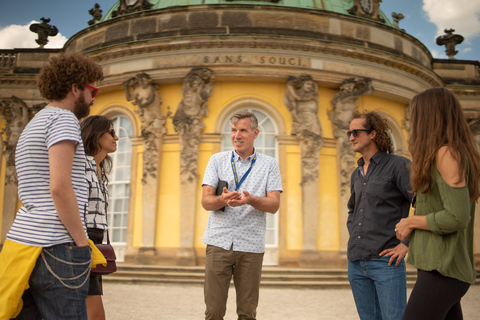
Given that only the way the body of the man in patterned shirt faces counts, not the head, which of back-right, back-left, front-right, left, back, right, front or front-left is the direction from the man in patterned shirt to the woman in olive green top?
front-left

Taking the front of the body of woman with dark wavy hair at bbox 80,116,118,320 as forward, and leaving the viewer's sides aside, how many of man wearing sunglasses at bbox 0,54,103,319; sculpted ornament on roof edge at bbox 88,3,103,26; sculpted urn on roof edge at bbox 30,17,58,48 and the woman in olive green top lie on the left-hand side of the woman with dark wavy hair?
2

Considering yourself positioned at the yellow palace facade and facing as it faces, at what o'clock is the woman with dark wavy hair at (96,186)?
The woman with dark wavy hair is roughly at 12 o'clock from the yellow palace facade.

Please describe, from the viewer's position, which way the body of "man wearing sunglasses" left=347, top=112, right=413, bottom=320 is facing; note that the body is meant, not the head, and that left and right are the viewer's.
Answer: facing the viewer and to the left of the viewer

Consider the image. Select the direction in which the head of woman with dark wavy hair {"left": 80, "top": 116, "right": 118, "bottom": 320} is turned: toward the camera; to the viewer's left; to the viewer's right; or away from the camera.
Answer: to the viewer's right

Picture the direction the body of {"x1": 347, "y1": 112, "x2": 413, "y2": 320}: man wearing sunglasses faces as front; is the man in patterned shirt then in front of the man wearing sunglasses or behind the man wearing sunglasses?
in front

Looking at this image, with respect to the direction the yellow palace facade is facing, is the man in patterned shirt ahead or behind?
ahead

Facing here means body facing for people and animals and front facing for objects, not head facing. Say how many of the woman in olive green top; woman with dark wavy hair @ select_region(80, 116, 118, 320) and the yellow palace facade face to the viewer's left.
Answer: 1

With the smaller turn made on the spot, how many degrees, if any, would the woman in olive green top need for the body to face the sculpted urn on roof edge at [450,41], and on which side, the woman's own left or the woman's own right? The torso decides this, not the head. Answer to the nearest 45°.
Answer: approximately 90° to the woman's own right

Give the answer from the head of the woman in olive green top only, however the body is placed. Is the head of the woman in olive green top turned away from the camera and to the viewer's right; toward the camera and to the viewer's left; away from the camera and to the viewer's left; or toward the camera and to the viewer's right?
away from the camera and to the viewer's left

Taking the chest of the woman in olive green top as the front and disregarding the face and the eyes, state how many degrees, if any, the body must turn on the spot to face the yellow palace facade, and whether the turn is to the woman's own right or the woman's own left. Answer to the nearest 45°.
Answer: approximately 45° to the woman's own right

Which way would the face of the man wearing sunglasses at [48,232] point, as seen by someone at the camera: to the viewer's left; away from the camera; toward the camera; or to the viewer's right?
to the viewer's right

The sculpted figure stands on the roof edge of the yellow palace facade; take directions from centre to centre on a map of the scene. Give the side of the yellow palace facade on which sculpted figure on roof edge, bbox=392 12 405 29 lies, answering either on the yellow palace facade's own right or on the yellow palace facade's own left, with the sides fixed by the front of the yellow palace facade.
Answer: on the yellow palace facade's own left

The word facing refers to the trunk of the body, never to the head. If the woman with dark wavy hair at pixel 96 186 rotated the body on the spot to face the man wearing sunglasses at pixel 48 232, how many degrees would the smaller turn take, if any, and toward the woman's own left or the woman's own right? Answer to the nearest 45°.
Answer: approximately 90° to the woman's own right

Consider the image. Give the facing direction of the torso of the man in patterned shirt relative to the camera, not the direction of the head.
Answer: toward the camera

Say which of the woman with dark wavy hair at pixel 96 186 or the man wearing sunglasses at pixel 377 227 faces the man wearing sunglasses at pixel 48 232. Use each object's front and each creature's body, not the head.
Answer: the man wearing sunglasses at pixel 377 227
